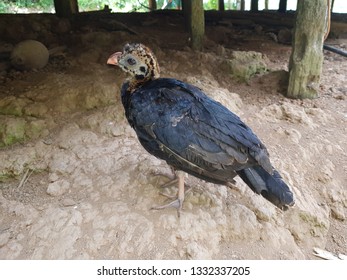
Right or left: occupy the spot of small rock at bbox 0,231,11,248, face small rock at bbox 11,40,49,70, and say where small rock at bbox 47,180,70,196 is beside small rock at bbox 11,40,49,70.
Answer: right

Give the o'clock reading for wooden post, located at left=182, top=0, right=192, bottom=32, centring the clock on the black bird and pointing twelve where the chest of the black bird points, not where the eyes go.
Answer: The wooden post is roughly at 3 o'clock from the black bird.

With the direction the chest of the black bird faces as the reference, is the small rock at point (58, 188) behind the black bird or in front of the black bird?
in front

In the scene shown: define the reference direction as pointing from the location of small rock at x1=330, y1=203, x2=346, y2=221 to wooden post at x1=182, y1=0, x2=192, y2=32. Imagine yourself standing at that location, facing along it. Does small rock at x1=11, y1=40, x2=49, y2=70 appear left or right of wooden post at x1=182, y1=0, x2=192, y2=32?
left

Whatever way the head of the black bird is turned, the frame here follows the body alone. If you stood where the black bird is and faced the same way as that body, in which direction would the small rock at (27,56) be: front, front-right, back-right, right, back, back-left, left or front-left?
front-right

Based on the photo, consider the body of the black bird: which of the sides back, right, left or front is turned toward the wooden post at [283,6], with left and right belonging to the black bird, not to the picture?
right

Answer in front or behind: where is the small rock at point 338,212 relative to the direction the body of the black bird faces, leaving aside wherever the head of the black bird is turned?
behind

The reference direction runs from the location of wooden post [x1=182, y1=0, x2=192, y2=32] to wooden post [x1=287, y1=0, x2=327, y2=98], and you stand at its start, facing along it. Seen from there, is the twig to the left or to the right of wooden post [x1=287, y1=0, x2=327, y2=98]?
right

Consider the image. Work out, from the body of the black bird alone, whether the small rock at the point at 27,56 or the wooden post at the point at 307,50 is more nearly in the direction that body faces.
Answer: the small rock

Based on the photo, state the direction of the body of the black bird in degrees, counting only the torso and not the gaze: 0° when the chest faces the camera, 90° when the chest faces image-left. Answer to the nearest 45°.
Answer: approximately 90°

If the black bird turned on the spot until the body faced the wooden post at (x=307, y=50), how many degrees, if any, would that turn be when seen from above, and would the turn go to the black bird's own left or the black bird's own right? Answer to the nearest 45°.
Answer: approximately 135° to the black bird's own right

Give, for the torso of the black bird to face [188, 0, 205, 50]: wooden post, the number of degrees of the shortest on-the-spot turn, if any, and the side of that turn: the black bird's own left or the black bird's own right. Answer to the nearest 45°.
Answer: approximately 90° to the black bird's own right
